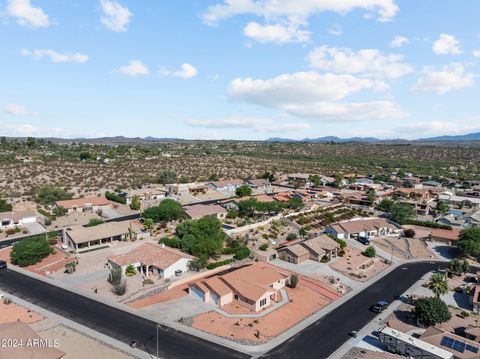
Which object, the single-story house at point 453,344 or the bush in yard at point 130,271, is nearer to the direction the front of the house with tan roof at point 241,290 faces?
the bush in yard

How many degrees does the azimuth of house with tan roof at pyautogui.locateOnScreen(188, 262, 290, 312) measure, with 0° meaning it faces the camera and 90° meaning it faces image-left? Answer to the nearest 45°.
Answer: approximately 45°

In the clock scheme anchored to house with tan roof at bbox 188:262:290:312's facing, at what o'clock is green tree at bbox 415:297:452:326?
The green tree is roughly at 8 o'clock from the house with tan roof.

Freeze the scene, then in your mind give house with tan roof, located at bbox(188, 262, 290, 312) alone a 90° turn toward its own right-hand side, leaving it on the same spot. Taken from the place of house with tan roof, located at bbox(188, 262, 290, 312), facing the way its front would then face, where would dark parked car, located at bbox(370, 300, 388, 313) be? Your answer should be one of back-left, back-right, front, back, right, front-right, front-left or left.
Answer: back-right

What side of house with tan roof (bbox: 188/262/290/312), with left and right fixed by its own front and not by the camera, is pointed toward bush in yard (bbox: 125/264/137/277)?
right

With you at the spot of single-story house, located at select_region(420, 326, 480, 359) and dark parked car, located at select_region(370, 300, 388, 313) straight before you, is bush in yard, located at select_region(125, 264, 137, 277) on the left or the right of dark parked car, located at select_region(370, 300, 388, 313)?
left
